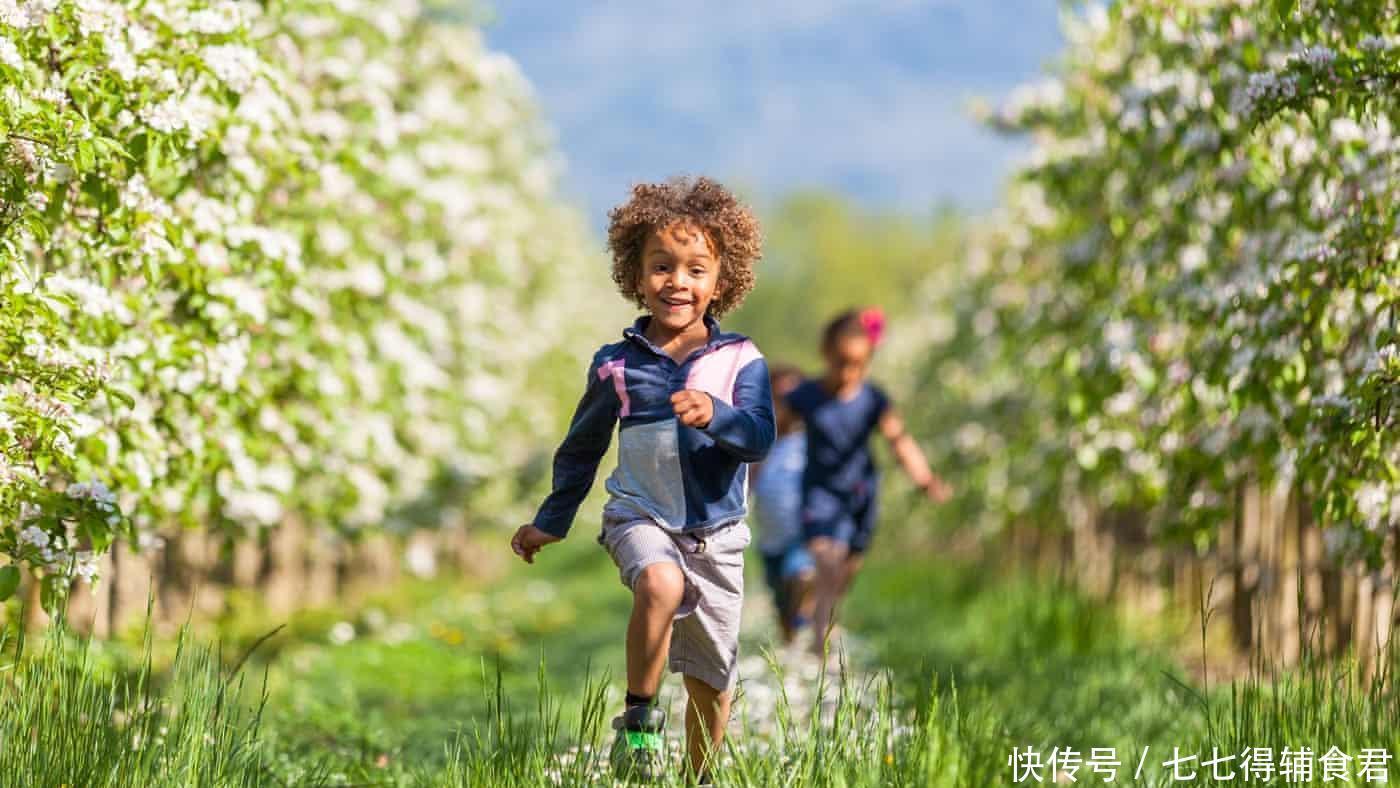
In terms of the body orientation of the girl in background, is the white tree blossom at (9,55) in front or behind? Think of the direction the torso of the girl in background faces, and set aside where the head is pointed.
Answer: in front

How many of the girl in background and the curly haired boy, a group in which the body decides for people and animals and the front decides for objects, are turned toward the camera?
2

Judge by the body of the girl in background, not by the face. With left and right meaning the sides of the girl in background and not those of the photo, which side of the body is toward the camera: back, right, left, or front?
front

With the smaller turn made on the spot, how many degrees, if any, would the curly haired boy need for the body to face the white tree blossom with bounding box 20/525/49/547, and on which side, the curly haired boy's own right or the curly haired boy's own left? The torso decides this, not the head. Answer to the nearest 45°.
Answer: approximately 90° to the curly haired boy's own right

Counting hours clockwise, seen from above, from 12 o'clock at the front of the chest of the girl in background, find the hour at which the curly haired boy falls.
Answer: The curly haired boy is roughly at 12 o'clock from the girl in background.

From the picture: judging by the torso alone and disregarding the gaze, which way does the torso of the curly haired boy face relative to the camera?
toward the camera

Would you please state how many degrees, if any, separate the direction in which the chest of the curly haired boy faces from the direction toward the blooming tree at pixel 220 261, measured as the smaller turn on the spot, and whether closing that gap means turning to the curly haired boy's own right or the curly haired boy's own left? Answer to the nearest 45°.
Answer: approximately 135° to the curly haired boy's own right

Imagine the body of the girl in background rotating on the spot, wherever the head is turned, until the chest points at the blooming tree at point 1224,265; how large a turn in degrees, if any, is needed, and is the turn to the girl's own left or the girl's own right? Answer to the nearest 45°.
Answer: approximately 45° to the girl's own left

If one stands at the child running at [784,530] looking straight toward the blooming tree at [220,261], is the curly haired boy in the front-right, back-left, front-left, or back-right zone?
front-left

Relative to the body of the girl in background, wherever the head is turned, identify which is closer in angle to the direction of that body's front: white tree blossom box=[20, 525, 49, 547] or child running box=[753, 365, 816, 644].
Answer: the white tree blossom

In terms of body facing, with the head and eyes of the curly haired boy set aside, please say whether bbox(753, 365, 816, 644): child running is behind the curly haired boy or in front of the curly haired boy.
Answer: behind

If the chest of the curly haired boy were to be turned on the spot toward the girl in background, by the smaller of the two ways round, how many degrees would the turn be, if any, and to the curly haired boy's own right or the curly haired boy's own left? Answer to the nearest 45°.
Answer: approximately 180°
